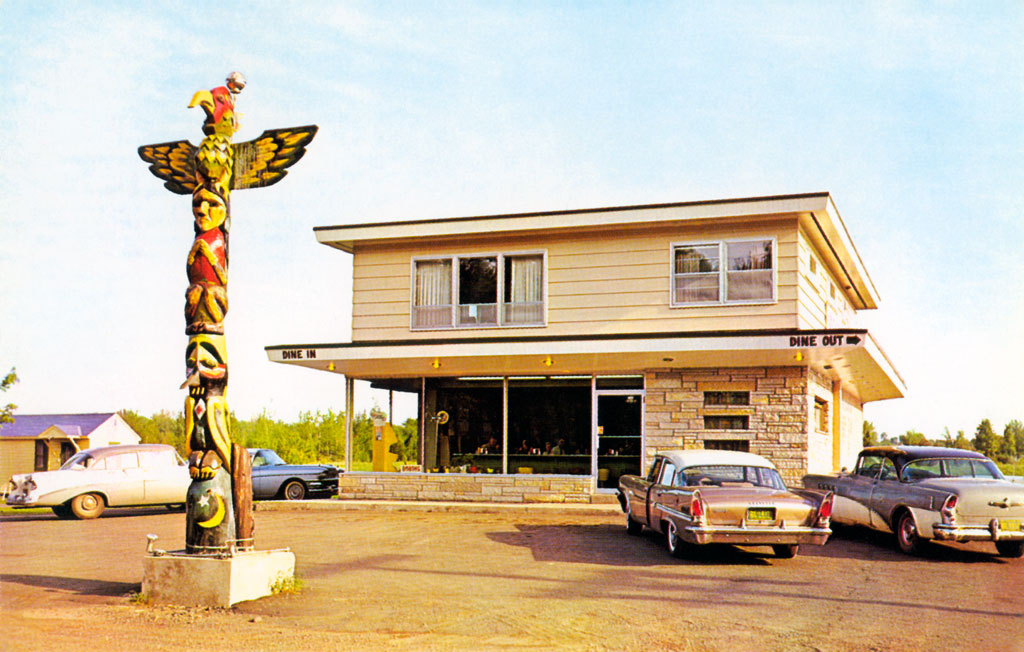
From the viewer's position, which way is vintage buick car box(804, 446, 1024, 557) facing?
facing away from the viewer and to the left of the viewer

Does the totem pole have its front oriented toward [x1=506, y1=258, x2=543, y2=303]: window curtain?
no

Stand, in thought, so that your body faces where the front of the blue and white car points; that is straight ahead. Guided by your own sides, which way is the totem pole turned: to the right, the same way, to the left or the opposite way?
to the right

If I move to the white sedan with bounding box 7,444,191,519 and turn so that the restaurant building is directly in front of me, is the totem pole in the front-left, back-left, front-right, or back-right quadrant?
back-right

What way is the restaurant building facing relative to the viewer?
toward the camera

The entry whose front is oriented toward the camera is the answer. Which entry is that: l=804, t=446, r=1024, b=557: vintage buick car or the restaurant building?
the restaurant building

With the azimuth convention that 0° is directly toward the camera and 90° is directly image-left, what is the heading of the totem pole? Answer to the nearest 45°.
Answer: approximately 45°

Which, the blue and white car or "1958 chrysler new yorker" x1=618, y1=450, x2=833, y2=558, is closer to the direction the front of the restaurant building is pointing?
the 1958 chrysler new yorker

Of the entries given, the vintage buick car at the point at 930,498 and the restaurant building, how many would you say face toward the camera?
1

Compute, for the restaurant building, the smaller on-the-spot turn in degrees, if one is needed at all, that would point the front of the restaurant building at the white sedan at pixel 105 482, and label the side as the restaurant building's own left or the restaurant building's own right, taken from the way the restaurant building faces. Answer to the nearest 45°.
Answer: approximately 90° to the restaurant building's own right

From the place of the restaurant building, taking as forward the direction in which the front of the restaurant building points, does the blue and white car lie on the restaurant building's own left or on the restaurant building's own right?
on the restaurant building's own right

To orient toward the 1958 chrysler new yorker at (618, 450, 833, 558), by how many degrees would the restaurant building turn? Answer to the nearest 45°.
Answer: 0° — it already faces it
